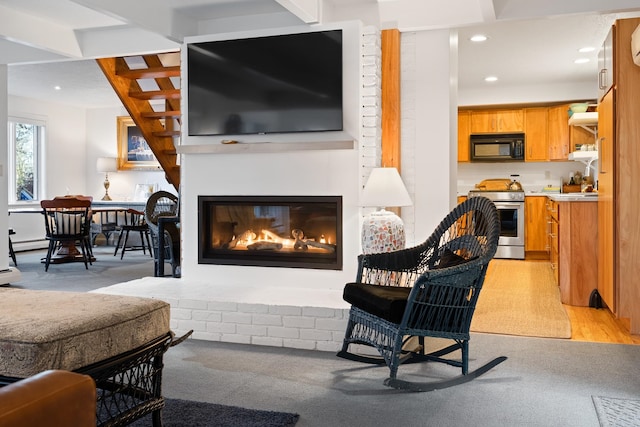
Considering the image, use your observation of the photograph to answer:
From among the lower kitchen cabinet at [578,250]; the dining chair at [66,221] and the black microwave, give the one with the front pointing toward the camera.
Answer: the black microwave

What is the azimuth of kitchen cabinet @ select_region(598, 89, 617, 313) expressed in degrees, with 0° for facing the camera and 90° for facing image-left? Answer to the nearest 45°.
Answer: approximately 90°

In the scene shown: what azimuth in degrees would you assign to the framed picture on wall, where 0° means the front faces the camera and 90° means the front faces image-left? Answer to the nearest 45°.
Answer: approximately 0°

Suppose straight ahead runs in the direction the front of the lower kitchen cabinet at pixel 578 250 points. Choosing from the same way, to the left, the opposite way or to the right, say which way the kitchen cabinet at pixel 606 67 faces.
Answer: the same way

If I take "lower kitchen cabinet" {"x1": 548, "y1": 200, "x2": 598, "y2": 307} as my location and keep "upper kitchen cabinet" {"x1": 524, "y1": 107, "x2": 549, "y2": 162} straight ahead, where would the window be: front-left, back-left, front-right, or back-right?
front-left

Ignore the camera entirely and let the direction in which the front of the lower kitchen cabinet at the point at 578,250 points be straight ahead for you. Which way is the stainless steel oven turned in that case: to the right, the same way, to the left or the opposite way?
to the left

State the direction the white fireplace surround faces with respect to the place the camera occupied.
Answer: facing the viewer

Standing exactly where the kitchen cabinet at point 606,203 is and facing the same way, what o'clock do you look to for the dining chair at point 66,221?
The dining chair is roughly at 12 o'clock from the kitchen cabinet.

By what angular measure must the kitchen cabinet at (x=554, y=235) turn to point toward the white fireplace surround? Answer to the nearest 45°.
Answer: approximately 45° to its left

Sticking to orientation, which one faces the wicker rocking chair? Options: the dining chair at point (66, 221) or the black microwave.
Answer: the black microwave

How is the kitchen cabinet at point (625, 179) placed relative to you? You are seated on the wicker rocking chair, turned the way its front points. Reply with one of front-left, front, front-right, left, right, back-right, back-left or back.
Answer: back

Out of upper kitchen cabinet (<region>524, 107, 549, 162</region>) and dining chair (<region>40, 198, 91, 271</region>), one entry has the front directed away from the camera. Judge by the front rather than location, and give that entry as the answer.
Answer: the dining chair

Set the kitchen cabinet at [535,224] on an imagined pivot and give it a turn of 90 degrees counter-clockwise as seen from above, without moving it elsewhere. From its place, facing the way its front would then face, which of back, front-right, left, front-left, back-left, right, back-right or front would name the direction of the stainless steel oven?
back-right

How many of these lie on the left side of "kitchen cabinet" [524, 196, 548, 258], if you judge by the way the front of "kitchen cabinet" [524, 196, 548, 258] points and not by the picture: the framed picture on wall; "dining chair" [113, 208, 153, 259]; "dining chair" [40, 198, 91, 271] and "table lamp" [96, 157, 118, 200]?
0

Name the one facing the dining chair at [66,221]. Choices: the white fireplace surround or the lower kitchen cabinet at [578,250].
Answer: the lower kitchen cabinet

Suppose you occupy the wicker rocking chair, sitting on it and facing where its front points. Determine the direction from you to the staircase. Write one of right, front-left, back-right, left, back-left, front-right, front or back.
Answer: right

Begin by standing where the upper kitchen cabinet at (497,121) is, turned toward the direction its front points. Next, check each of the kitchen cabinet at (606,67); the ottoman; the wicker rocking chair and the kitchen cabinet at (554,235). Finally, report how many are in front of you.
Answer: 4

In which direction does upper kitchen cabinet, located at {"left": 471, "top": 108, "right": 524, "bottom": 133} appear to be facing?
toward the camera

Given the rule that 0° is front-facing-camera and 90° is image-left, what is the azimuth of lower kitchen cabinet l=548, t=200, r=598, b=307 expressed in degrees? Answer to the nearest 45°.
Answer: approximately 90°

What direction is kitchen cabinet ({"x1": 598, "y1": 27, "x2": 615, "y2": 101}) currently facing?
to the viewer's left

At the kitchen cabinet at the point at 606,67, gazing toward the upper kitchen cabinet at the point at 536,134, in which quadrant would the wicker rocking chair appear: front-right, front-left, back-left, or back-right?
back-left

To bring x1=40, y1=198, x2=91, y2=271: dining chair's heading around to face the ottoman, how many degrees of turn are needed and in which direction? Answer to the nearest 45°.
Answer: approximately 180°

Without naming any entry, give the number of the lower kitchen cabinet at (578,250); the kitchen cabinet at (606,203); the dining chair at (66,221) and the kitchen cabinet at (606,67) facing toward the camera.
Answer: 0

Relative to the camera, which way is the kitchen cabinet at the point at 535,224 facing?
toward the camera
